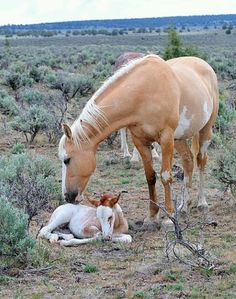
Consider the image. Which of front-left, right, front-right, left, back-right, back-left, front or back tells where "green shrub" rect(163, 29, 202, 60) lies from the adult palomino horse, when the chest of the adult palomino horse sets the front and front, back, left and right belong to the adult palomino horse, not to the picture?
back-right

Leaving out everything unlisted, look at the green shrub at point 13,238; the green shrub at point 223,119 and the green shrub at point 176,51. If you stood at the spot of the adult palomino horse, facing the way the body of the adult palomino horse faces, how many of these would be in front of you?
1

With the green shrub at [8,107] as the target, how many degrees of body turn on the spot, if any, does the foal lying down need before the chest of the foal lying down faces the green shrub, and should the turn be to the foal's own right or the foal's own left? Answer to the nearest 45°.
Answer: approximately 135° to the foal's own left

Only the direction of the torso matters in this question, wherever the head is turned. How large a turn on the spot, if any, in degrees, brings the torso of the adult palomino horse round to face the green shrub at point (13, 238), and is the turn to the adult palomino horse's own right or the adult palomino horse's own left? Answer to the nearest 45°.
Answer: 0° — it already faces it

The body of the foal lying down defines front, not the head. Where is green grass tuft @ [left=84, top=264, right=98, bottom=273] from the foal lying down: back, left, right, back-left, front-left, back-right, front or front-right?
front-right

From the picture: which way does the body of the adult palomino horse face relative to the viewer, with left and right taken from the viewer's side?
facing the viewer and to the left of the viewer

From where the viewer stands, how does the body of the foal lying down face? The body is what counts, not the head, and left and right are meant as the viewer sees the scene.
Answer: facing the viewer and to the right of the viewer

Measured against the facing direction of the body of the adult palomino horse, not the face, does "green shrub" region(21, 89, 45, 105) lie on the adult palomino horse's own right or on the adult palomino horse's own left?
on the adult palomino horse's own right

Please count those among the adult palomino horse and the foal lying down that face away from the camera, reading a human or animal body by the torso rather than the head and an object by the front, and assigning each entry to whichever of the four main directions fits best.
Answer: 0
